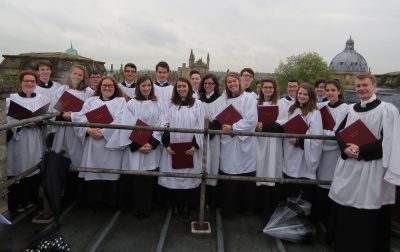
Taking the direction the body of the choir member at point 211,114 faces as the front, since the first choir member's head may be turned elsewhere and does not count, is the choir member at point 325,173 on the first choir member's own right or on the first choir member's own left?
on the first choir member's own left

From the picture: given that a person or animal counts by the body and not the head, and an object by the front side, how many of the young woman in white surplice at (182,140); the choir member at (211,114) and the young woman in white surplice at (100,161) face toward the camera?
3

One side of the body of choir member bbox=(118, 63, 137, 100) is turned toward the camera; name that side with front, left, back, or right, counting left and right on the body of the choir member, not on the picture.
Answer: front

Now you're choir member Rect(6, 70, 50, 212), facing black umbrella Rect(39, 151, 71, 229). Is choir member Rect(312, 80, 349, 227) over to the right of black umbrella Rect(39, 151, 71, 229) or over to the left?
left

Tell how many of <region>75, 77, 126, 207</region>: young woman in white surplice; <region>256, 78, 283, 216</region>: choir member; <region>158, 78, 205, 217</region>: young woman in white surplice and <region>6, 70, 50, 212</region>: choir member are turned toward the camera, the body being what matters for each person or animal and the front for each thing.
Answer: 4

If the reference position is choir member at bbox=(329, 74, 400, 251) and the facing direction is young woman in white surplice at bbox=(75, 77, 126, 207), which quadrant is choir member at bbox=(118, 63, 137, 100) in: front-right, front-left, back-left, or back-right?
front-right

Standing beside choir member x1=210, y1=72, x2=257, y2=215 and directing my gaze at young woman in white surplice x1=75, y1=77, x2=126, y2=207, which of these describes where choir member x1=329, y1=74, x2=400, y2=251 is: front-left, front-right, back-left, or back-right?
back-left

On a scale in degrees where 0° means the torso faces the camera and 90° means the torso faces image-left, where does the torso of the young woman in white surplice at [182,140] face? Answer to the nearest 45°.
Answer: approximately 0°
